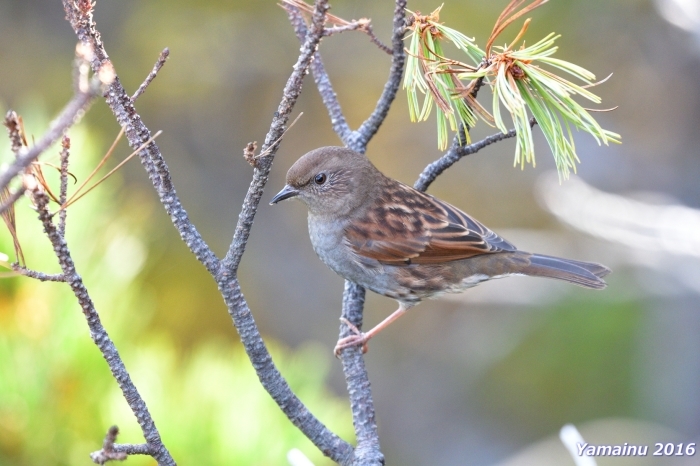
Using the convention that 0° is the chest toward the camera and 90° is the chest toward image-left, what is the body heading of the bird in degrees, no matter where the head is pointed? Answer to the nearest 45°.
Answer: approximately 90°
